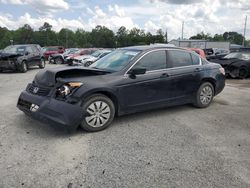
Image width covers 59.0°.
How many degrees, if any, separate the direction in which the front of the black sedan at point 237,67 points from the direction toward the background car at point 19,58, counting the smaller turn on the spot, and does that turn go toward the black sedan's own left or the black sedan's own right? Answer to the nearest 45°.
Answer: approximately 45° to the black sedan's own right

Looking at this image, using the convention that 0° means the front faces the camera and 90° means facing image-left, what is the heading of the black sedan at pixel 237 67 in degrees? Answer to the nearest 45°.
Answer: approximately 45°

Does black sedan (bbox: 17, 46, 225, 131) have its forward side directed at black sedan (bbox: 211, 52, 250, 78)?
no

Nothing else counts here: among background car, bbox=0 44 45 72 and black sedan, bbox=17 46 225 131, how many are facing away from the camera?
0

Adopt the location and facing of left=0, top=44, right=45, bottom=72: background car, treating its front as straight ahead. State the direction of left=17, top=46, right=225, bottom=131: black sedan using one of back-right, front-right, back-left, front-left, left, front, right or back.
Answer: front-left

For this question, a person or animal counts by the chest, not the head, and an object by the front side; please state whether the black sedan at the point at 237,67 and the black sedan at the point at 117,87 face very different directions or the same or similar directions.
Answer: same or similar directions

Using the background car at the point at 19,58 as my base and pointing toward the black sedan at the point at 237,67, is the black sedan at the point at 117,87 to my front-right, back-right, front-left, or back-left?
front-right

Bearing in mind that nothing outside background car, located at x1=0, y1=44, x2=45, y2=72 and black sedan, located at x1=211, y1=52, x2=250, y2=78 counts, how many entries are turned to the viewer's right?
0

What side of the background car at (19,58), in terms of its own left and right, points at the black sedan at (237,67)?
left

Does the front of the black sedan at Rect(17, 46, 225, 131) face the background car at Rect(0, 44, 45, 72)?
no

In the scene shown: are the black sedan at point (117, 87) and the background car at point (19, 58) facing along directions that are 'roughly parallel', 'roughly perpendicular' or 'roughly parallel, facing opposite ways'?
roughly parallel

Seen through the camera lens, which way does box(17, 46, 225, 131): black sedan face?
facing the viewer and to the left of the viewer

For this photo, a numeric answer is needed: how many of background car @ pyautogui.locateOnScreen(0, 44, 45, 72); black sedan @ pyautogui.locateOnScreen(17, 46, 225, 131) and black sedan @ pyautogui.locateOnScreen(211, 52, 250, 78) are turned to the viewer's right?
0

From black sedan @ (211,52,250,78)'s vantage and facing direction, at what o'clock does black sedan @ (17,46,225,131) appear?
black sedan @ (17,46,225,131) is roughly at 11 o'clock from black sedan @ (211,52,250,78).
